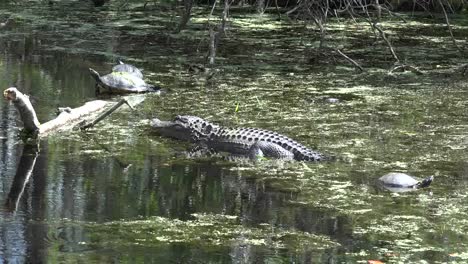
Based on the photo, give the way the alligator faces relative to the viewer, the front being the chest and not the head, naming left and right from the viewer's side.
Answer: facing to the left of the viewer

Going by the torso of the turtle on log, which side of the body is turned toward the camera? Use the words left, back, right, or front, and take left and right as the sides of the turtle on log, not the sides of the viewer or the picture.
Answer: left

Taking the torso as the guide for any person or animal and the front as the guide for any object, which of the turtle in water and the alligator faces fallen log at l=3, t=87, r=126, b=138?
the alligator

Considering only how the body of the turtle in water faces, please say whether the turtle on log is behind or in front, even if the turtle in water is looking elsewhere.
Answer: behind

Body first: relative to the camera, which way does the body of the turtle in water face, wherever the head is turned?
to the viewer's right

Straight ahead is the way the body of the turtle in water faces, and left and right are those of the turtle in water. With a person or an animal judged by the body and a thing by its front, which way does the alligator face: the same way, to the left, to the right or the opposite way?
the opposite way

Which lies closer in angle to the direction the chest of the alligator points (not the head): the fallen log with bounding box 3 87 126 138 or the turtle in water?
the fallen log

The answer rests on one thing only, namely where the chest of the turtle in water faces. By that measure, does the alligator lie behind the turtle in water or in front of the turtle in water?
behind

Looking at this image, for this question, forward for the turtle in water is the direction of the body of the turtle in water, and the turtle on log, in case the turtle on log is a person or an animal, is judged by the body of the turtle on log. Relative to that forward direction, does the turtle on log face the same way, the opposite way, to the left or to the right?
the opposite way

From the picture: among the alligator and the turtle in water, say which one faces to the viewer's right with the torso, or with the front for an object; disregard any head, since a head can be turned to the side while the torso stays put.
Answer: the turtle in water

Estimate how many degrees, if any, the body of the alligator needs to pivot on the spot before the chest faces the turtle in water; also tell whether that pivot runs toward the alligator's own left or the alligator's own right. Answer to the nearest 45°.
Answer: approximately 135° to the alligator's own left
